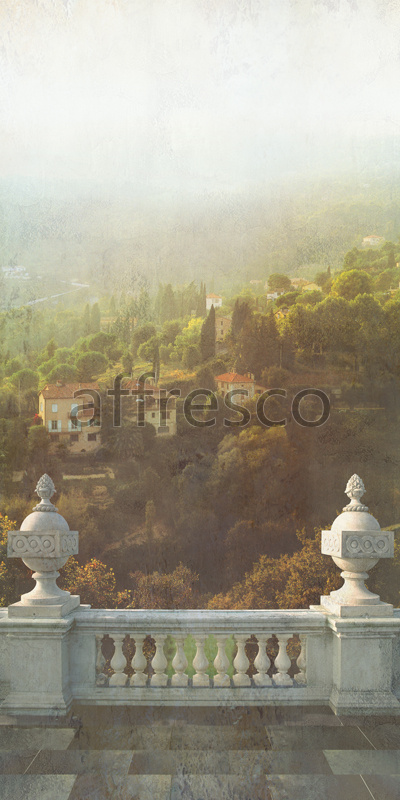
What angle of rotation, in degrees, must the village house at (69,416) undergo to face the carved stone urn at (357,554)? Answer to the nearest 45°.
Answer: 0° — it already faces it

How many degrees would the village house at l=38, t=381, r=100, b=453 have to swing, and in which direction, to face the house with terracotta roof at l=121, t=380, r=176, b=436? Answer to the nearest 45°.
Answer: approximately 90° to its left

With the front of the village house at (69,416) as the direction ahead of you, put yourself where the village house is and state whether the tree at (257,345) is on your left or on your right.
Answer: on your left

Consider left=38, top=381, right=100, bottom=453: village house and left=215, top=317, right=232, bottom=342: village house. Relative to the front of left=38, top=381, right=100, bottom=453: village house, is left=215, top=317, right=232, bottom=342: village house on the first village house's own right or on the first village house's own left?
on the first village house's own left

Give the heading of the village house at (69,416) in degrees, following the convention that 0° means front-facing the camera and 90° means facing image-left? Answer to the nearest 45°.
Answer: approximately 0°

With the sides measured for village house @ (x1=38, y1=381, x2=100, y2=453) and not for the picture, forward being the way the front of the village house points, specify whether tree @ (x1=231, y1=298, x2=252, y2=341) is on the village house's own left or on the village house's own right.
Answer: on the village house's own left

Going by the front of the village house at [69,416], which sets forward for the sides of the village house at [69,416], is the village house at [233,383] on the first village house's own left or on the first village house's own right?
on the first village house's own left

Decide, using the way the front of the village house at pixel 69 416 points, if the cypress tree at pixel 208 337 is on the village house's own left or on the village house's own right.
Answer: on the village house's own left

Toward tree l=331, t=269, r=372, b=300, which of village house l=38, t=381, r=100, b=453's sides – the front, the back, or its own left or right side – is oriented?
left
